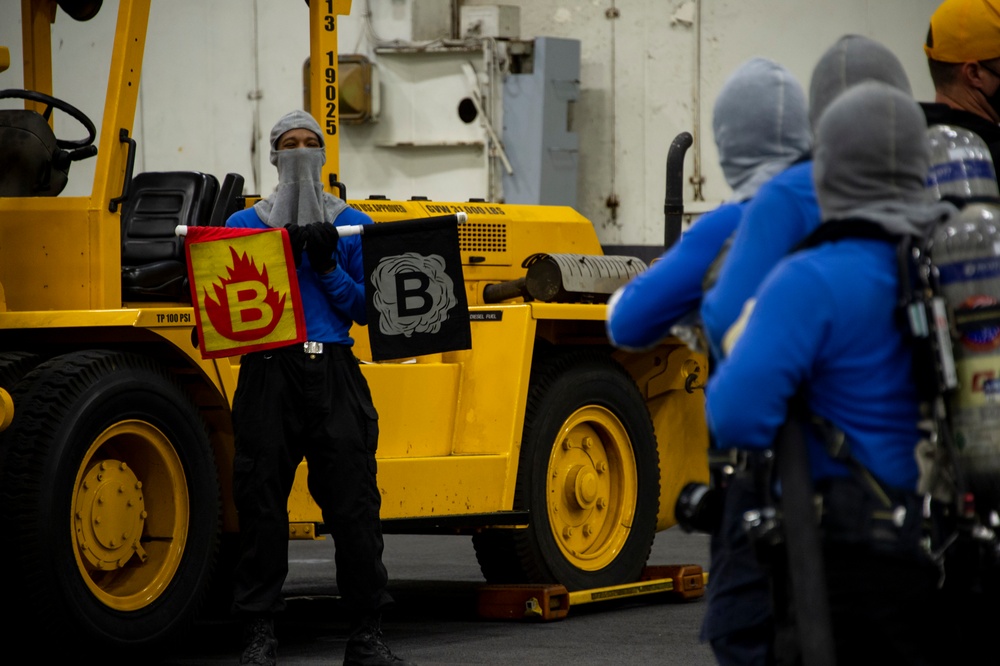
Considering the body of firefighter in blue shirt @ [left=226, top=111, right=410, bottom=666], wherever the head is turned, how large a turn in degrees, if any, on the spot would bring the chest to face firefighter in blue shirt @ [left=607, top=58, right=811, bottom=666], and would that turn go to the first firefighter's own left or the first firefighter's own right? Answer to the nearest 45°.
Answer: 0° — they already face them

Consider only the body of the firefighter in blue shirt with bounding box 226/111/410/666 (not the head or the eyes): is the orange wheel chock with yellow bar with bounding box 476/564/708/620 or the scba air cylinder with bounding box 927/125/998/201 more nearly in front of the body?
the scba air cylinder

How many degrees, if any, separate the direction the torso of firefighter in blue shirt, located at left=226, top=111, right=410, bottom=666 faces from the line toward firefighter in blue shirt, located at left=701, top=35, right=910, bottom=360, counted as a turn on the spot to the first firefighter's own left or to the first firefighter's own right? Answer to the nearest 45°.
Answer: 0° — they already face them

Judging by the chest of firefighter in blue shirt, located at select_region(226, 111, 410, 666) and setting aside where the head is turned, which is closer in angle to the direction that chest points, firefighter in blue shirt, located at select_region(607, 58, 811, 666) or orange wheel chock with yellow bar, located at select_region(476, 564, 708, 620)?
the firefighter in blue shirt

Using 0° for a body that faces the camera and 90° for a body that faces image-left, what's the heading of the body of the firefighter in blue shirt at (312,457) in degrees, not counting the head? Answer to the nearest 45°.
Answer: approximately 0°

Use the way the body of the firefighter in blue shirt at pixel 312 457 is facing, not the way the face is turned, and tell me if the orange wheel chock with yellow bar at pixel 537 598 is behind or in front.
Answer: behind

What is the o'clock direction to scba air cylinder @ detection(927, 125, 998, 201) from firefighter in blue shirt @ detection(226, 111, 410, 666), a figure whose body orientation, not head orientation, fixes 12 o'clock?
The scba air cylinder is roughly at 11 o'clock from the firefighter in blue shirt.
